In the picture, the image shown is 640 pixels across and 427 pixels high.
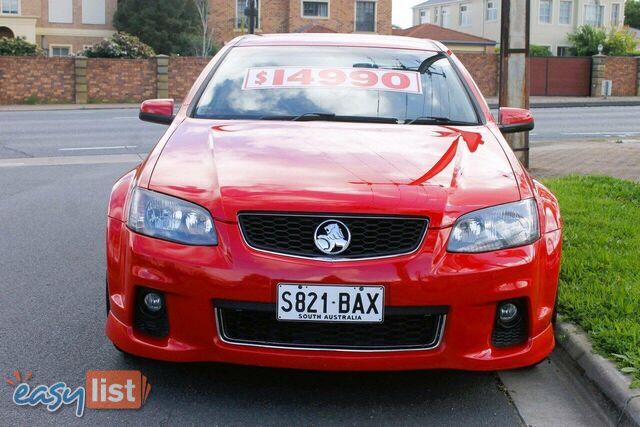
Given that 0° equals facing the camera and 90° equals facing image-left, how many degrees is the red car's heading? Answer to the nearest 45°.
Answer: approximately 0°

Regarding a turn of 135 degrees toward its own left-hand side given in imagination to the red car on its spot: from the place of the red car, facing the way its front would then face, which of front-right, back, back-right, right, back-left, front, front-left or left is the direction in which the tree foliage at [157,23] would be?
front-left

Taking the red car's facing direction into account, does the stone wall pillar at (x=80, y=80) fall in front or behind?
behind

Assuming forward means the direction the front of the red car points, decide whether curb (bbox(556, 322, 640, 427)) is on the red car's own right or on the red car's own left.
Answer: on the red car's own left

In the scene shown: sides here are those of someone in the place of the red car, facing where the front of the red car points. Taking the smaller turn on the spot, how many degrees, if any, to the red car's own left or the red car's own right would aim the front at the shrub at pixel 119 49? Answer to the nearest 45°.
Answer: approximately 180°

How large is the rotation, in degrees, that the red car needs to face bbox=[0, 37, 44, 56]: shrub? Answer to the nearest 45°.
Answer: approximately 180°

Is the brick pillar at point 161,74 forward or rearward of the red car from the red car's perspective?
rearward

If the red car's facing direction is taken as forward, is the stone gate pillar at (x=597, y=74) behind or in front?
behind
